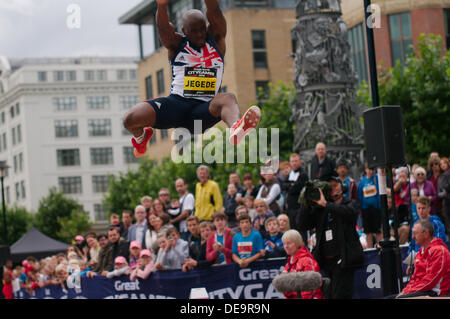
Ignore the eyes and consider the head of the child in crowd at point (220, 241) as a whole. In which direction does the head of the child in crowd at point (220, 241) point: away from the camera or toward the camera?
toward the camera

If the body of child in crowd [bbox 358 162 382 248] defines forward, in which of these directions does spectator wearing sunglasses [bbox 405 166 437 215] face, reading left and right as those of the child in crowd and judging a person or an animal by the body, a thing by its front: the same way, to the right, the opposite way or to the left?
the same way

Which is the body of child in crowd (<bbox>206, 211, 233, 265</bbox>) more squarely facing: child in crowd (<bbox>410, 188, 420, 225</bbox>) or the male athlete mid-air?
the male athlete mid-air

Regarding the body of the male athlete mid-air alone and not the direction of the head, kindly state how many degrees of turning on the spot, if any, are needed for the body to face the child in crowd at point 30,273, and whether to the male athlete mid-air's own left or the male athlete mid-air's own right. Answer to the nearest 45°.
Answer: approximately 180°

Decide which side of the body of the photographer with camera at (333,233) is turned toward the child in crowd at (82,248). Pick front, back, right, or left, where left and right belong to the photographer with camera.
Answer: right

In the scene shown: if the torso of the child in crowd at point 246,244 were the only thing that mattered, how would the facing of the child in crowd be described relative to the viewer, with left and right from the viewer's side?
facing the viewer

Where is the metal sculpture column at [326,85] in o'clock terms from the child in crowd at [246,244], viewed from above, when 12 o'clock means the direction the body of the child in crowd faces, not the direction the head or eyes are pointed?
The metal sculpture column is roughly at 7 o'clock from the child in crowd.

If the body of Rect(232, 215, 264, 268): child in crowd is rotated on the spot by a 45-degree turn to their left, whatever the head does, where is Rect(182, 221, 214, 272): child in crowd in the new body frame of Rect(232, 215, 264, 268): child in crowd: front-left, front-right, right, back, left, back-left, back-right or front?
back

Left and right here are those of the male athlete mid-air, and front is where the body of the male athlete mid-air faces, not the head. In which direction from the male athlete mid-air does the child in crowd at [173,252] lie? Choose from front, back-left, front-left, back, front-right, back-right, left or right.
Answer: back

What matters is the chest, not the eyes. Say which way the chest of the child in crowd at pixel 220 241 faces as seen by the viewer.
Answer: toward the camera

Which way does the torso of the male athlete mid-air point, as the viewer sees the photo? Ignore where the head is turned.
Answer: toward the camera

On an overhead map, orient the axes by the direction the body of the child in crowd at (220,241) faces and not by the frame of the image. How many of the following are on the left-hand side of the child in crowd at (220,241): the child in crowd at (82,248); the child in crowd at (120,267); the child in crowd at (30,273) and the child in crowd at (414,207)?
1

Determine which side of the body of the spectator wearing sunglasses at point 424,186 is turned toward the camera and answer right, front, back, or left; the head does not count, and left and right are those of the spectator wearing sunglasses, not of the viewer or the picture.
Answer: front

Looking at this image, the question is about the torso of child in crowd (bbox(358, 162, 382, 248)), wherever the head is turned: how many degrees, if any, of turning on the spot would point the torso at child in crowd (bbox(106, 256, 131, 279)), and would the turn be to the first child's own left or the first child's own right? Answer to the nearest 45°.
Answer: approximately 90° to the first child's own right

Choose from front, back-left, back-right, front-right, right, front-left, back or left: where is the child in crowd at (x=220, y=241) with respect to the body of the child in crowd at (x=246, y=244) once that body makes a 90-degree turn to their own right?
front-right
